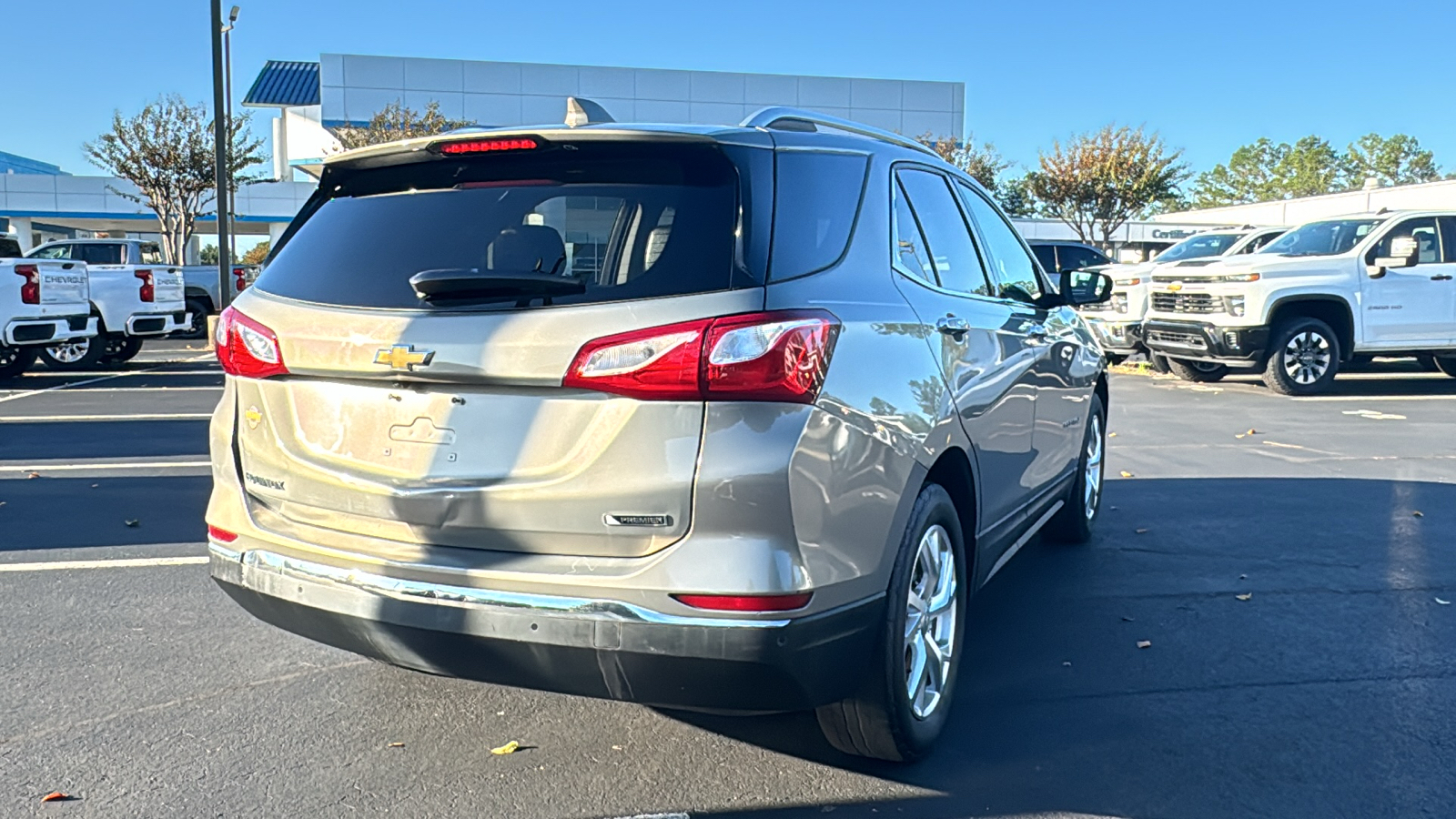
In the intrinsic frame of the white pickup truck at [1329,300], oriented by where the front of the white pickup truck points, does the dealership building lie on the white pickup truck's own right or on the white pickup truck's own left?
on the white pickup truck's own right

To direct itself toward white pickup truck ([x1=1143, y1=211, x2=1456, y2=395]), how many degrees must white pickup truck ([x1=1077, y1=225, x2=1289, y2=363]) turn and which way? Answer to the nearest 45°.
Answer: approximately 90° to its left

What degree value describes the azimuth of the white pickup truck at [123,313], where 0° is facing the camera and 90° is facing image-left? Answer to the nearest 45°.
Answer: approximately 135°

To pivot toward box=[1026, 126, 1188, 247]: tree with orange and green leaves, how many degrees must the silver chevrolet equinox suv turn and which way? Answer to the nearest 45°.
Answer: approximately 45° to its left

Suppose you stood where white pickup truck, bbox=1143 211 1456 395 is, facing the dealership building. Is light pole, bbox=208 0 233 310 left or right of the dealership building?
left

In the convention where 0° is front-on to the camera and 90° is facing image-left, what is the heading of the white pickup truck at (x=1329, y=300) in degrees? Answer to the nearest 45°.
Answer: approximately 45°

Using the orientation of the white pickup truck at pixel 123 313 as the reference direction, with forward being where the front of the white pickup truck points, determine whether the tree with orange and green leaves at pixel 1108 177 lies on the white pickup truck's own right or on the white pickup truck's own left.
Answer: on the white pickup truck's own right

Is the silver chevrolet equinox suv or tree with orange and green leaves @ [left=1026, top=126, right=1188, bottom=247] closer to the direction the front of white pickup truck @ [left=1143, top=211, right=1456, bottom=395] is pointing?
the silver chevrolet equinox suv

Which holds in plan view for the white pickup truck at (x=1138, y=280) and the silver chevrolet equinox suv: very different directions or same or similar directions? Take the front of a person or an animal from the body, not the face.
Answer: very different directions
